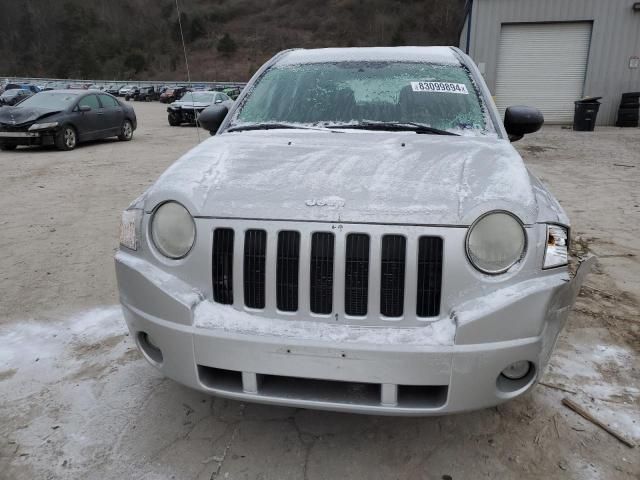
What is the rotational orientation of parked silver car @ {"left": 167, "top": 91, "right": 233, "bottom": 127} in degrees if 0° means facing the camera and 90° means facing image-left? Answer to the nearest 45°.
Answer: approximately 45°

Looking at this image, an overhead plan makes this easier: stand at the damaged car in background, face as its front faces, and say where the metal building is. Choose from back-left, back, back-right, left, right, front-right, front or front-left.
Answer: back-left

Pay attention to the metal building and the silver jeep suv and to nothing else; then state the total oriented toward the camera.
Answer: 2

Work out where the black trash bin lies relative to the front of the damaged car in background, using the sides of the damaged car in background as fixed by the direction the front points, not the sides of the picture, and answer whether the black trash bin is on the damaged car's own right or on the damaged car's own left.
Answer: on the damaged car's own left

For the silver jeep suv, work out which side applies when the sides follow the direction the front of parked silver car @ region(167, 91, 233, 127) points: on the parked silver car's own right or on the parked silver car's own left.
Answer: on the parked silver car's own left

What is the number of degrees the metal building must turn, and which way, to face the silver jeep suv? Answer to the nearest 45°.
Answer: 0° — it already faces it

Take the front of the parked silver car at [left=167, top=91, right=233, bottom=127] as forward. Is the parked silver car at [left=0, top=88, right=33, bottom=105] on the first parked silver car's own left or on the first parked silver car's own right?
on the first parked silver car's own right

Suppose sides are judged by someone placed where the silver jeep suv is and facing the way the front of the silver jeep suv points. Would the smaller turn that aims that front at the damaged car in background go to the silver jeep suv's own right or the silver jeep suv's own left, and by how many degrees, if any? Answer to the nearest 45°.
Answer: approximately 135° to the silver jeep suv's own right
